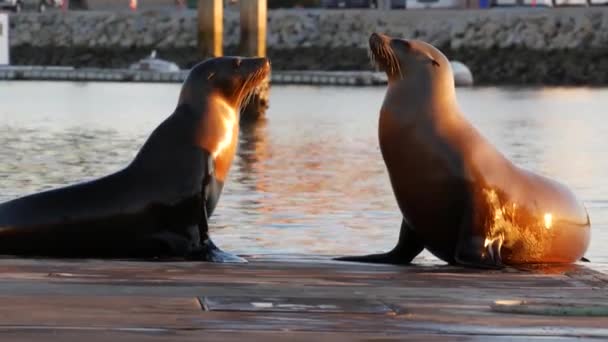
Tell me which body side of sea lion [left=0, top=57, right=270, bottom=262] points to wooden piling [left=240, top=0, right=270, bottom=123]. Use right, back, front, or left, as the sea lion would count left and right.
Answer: left

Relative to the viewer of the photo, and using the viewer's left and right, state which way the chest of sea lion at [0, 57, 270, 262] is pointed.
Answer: facing to the right of the viewer

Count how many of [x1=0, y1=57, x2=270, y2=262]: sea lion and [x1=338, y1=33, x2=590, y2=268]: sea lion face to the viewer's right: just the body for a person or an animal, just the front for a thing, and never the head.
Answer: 1

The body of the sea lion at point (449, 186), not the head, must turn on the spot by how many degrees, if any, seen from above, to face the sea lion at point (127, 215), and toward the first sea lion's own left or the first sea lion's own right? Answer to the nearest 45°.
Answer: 0° — it already faces it

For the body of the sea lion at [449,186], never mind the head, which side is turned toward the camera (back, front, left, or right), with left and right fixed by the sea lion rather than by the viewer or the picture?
left

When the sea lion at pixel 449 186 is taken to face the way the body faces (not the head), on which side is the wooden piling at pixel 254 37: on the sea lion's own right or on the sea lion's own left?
on the sea lion's own right

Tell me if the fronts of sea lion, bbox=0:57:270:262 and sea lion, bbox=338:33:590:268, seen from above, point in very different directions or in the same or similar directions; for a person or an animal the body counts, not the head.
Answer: very different directions
